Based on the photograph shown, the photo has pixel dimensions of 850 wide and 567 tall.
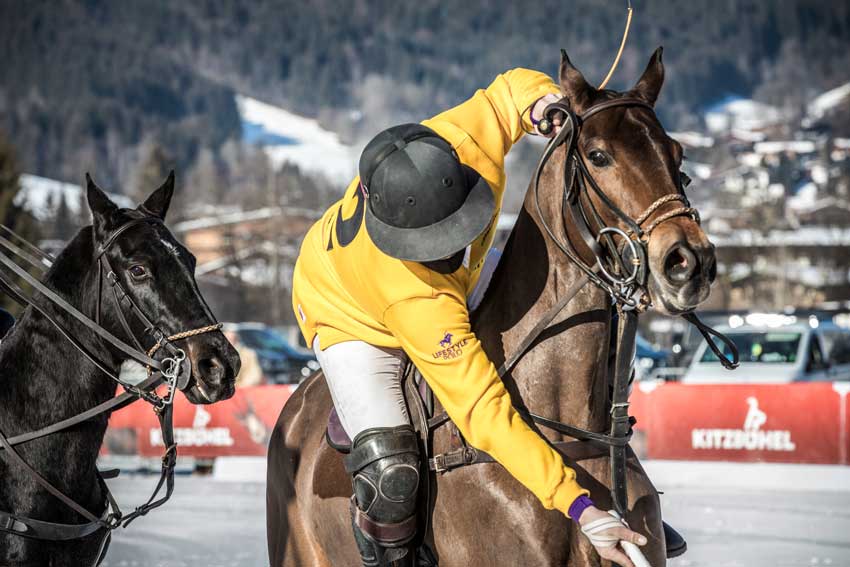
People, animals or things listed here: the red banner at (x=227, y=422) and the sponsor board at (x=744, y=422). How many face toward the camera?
2

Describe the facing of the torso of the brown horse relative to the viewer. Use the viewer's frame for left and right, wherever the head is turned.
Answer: facing the viewer and to the right of the viewer

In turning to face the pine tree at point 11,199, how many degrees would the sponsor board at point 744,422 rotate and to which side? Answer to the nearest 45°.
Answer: approximately 135° to its right

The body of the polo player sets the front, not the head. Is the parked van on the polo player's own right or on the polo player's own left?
on the polo player's own left

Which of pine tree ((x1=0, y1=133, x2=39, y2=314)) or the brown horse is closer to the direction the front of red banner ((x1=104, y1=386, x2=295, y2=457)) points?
the brown horse

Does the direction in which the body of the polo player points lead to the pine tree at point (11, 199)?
no

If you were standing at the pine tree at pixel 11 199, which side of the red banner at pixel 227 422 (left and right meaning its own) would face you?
back

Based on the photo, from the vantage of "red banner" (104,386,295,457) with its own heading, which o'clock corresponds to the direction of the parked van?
The parked van is roughly at 9 o'clock from the red banner.

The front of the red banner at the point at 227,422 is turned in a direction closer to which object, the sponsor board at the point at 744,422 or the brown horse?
the brown horse

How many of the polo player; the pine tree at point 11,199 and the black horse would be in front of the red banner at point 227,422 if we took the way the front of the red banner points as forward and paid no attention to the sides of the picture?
2

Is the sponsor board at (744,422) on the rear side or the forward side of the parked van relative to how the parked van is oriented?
on the forward side

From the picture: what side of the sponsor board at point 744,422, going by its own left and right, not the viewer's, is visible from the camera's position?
front

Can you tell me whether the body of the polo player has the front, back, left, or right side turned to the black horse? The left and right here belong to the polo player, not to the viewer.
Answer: back

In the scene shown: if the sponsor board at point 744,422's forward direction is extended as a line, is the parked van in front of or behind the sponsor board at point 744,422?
behind
